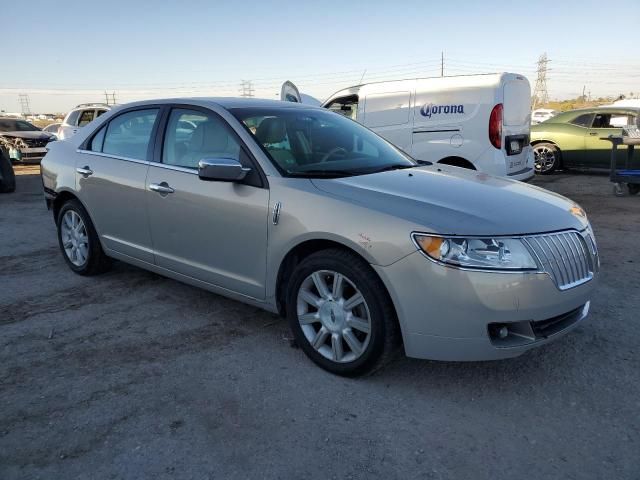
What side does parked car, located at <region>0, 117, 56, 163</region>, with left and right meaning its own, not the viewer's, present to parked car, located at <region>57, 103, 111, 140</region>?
front

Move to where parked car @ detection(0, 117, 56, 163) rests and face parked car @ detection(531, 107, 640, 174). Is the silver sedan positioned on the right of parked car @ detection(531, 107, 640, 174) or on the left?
right

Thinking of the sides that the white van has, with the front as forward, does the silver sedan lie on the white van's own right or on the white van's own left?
on the white van's own left

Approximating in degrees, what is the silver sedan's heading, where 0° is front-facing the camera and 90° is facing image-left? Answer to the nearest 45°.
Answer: approximately 315°

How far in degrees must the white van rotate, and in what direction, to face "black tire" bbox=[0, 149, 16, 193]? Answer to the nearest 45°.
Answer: approximately 45° to its left

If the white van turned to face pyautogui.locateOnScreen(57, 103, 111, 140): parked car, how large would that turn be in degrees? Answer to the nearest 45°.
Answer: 0° — it already faces it

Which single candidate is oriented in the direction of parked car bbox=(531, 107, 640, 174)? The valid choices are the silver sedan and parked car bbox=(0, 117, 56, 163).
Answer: parked car bbox=(0, 117, 56, 163)

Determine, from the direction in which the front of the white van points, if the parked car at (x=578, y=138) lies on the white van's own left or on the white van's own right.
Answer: on the white van's own right

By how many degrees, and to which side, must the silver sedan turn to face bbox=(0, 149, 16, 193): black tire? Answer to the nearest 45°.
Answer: approximately 180°

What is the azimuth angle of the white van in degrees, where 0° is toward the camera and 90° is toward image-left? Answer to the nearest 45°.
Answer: approximately 135°
